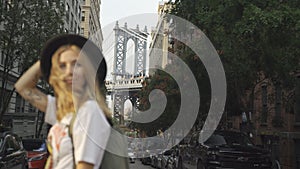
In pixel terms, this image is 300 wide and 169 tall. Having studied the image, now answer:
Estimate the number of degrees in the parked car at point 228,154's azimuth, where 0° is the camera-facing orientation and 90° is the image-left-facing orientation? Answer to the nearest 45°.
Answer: approximately 315°

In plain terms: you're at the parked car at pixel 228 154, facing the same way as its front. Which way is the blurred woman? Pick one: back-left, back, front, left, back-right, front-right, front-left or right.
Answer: front-right

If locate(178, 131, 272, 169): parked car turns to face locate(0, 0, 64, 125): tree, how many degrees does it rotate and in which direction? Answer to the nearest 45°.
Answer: approximately 135° to its right

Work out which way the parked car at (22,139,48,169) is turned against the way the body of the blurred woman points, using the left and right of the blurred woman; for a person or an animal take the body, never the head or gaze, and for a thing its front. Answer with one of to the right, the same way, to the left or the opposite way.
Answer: the same way

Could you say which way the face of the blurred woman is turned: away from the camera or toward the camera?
toward the camera

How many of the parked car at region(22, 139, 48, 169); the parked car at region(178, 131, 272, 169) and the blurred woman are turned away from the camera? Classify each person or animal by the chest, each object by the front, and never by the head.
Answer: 0

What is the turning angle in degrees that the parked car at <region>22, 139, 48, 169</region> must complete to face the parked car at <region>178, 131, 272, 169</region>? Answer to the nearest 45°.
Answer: approximately 90° to its left

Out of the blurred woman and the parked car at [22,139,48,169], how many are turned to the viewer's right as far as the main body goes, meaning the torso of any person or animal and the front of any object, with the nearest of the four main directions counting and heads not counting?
0

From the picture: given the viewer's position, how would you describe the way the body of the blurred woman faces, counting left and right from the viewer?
facing the viewer and to the left of the viewer

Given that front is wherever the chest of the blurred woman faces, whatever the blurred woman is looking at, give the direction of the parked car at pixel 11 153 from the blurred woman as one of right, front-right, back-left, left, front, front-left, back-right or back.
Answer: back-right
